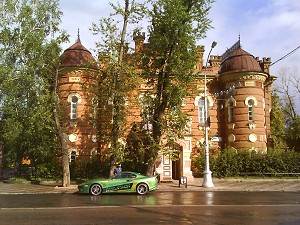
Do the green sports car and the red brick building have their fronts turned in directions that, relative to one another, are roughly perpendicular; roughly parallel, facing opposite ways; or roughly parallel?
roughly perpendicular

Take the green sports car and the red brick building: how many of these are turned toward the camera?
1

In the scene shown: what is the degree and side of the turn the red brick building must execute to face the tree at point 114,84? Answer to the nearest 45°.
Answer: approximately 45° to its right

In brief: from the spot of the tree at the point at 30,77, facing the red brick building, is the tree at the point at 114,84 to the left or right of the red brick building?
right

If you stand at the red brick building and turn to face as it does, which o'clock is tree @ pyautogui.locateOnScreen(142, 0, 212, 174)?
The tree is roughly at 1 o'clock from the red brick building.

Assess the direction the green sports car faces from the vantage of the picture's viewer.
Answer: facing to the left of the viewer

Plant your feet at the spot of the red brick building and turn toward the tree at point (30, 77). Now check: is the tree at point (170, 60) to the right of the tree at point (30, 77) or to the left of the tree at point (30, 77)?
left

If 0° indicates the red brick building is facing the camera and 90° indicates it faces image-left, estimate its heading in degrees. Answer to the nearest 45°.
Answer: approximately 0°
